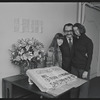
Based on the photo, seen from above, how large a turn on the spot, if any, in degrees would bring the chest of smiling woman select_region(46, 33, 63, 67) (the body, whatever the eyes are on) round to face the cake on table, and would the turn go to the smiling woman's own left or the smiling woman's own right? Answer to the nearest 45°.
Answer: approximately 45° to the smiling woman's own right

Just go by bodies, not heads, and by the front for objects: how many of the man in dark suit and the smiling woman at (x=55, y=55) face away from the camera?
0

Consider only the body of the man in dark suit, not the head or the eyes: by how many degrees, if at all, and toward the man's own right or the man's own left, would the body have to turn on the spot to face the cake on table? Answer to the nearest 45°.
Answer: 0° — they already face it

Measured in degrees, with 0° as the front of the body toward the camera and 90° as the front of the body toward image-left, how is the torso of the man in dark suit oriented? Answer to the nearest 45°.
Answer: approximately 45°

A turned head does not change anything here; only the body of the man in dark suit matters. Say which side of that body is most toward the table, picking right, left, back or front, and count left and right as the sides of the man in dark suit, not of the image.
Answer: front
